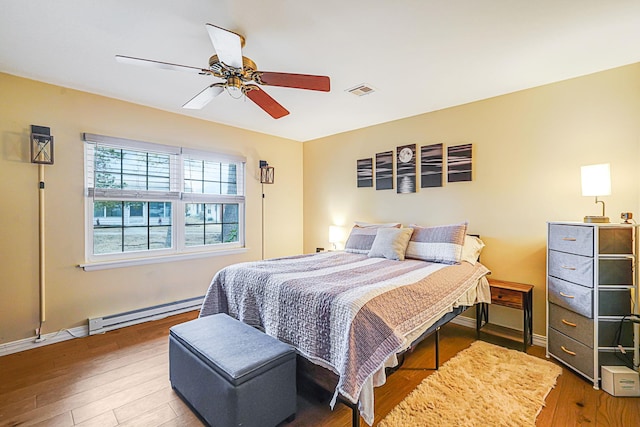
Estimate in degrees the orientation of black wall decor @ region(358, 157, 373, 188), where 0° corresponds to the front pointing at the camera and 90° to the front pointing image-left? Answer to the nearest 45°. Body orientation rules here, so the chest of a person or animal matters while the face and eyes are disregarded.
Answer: approximately 45°

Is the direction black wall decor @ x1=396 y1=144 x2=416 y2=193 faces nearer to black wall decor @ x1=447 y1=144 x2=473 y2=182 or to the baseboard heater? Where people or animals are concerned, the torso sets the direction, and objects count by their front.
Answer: the baseboard heater

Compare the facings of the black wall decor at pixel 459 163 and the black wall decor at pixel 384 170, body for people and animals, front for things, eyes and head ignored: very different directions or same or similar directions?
same or similar directions

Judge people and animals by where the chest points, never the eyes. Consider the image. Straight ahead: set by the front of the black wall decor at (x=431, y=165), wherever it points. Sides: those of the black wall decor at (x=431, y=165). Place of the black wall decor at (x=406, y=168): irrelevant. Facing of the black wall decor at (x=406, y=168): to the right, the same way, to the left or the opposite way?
the same way

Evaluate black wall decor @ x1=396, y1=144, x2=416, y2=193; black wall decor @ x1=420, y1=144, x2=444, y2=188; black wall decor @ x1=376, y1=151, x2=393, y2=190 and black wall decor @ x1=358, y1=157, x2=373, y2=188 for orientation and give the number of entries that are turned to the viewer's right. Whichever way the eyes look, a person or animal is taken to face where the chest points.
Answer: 0

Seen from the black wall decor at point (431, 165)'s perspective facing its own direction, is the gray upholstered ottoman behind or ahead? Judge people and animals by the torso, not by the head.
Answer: ahead

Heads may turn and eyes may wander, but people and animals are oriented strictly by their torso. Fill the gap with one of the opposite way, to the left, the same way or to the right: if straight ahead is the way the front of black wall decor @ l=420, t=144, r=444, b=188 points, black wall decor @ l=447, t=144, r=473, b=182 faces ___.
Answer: the same way

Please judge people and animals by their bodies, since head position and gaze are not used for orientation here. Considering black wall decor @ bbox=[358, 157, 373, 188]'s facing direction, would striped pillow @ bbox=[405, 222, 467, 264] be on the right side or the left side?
on its left

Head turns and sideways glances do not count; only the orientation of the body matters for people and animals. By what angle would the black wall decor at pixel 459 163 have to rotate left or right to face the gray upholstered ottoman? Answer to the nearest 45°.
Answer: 0° — it already faces it

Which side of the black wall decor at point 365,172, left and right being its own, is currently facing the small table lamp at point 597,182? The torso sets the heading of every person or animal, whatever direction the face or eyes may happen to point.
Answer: left

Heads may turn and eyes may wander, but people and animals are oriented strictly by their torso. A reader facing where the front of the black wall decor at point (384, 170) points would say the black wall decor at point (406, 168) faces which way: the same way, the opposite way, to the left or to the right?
the same way

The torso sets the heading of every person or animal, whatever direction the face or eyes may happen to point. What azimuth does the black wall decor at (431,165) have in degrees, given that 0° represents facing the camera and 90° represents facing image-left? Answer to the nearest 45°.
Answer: approximately 45°

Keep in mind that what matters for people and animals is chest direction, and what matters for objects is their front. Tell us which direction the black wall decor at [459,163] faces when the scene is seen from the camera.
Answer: facing the viewer and to the left of the viewer

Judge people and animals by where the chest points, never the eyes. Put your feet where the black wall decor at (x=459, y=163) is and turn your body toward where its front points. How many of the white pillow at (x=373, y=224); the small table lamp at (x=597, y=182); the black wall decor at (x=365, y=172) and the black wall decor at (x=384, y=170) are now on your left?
1
